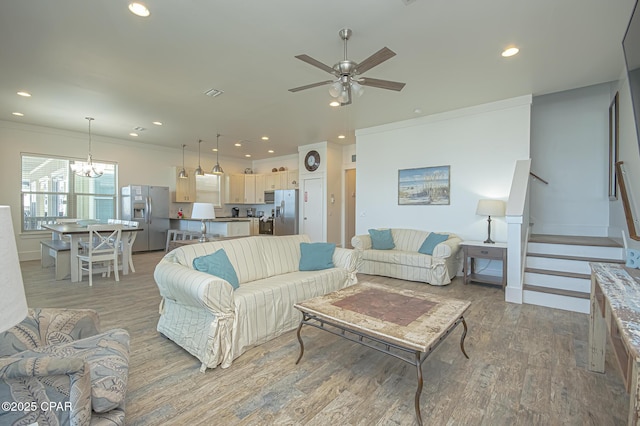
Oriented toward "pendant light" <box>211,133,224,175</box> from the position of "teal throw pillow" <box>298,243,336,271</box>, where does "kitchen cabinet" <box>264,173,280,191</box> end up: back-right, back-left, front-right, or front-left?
front-right

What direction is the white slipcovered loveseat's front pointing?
toward the camera

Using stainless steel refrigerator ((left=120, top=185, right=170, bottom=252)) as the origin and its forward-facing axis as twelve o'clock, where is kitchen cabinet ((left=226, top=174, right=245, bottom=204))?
The kitchen cabinet is roughly at 10 o'clock from the stainless steel refrigerator.

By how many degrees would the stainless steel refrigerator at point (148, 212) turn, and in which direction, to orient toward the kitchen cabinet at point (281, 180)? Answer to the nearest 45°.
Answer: approximately 45° to its left

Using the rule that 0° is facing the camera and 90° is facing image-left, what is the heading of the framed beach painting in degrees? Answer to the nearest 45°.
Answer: approximately 45°

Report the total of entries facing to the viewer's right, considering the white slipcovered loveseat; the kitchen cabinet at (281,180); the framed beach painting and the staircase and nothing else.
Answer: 0

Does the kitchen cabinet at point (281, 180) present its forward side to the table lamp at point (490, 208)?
no

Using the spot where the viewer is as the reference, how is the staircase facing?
facing the viewer and to the left of the viewer

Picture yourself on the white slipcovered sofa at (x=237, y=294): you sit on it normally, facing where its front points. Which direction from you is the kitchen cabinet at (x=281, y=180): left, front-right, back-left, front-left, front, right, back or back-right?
back-left

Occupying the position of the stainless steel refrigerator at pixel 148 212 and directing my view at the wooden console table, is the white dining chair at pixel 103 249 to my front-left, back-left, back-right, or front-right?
front-right

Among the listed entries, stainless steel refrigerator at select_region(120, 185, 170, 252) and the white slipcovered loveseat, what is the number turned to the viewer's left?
0

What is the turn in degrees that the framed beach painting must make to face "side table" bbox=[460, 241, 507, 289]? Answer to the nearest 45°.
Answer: approximately 90° to its left

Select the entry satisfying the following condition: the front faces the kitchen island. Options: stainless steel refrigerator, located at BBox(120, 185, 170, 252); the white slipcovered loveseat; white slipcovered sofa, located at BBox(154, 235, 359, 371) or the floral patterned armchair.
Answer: the stainless steel refrigerator

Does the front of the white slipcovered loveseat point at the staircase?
no

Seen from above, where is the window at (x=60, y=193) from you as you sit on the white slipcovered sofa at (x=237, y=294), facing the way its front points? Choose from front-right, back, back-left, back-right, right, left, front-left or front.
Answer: back

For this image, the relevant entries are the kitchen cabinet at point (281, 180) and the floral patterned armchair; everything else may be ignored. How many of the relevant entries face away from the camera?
0

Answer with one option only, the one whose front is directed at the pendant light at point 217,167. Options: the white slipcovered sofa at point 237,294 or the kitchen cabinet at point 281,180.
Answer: the kitchen cabinet
